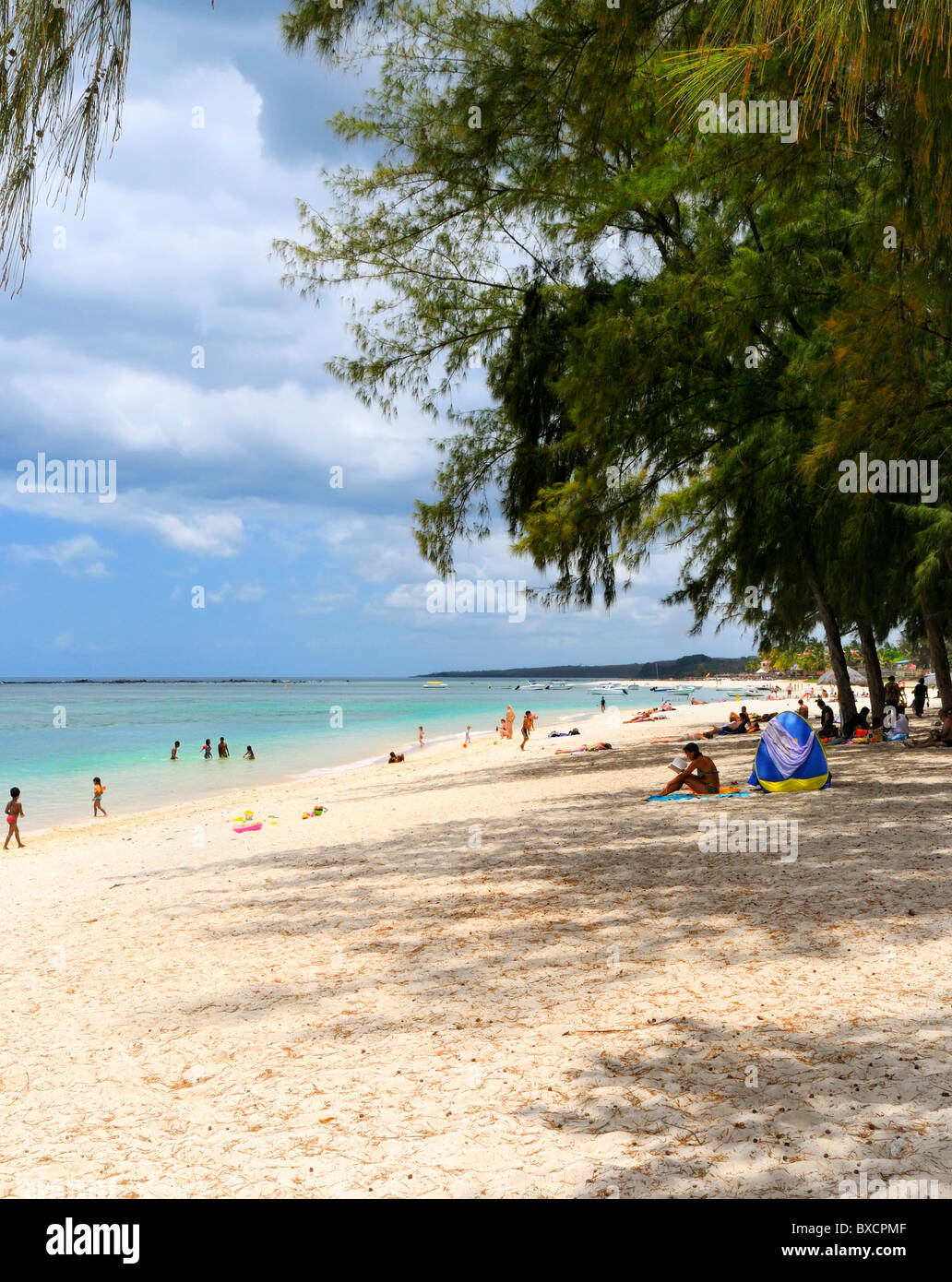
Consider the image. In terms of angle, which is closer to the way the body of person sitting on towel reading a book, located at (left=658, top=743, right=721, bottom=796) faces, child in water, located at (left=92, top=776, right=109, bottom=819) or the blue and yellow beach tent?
the child in water

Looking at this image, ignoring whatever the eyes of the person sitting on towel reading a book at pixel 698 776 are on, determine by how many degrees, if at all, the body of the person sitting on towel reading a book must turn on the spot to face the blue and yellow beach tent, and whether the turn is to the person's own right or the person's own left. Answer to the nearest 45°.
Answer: approximately 180°

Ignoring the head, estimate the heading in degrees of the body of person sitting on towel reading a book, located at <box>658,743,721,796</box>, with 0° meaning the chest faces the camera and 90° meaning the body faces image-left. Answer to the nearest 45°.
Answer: approximately 90°
